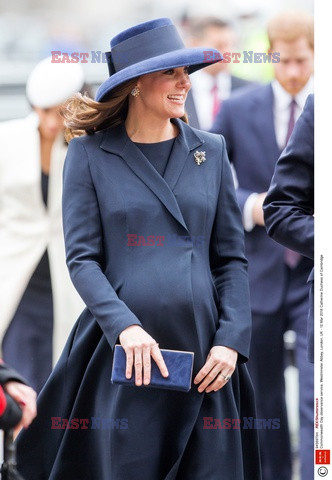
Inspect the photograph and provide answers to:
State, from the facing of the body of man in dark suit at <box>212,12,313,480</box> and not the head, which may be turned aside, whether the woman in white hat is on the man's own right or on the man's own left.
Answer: on the man's own right

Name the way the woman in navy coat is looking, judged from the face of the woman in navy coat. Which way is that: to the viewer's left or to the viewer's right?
to the viewer's right

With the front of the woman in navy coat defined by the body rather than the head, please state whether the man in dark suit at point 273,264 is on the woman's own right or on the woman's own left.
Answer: on the woman's own left

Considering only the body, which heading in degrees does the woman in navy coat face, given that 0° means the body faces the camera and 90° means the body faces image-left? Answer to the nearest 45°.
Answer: approximately 315°

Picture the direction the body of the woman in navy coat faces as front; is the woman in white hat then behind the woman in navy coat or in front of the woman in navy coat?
behind

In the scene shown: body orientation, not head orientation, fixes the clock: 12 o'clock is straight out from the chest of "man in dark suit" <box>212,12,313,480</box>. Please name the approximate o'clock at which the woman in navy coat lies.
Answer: The woman in navy coat is roughly at 1 o'clock from the man in dark suit.
